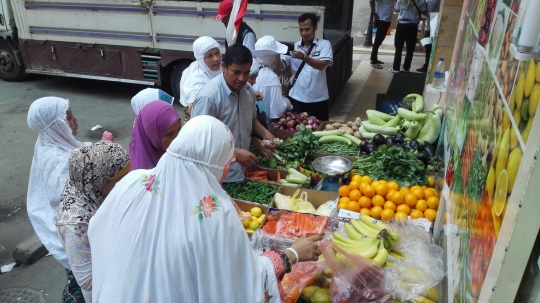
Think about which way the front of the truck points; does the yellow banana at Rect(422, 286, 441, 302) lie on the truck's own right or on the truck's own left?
on the truck's own left

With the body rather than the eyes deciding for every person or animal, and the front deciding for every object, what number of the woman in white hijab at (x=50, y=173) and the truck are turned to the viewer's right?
1

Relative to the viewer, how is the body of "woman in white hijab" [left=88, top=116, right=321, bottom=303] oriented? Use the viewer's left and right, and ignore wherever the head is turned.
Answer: facing away from the viewer and to the right of the viewer

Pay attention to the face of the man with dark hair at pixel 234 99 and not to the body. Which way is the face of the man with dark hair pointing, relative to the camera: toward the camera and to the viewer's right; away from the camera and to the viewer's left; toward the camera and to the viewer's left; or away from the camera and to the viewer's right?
toward the camera and to the viewer's right

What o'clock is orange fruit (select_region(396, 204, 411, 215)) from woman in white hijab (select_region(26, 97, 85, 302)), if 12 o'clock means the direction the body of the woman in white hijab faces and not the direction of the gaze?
The orange fruit is roughly at 1 o'clock from the woman in white hijab.

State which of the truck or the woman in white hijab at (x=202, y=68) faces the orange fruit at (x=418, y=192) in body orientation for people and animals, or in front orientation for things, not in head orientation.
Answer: the woman in white hijab

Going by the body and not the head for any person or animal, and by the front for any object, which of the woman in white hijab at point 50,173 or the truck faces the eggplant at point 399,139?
the woman in white hijab

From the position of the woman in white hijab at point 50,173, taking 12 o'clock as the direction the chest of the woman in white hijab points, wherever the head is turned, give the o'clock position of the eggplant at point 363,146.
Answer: The eggplant is roughly at 12 o'clock from the woman in white hijab.

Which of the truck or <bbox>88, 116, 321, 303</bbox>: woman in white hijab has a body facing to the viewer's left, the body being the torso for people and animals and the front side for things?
the truck

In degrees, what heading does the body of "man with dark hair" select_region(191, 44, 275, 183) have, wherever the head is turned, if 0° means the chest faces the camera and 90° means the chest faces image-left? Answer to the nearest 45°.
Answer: approximately 315°

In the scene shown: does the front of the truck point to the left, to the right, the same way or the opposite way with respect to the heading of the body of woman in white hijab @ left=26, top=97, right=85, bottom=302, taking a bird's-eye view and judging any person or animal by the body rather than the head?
the opposite way

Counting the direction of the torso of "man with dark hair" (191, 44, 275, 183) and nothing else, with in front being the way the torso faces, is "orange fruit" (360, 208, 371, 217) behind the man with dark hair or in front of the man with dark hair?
in front

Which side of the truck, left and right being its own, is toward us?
left

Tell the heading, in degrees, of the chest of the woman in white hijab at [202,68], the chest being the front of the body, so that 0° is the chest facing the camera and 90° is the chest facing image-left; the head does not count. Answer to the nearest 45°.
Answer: approximately 315°

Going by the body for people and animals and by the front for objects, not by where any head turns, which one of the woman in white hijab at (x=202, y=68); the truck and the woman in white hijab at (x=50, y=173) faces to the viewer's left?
the truck

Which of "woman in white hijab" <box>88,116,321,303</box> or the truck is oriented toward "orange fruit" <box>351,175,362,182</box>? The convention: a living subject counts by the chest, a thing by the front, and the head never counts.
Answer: the woman in white hijab

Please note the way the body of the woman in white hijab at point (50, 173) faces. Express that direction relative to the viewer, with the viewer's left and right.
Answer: facing to the right of the viewer

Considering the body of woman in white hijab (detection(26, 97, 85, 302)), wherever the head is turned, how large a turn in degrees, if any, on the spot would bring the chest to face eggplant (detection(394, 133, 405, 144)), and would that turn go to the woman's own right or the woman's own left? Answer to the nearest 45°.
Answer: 0° — they already face it

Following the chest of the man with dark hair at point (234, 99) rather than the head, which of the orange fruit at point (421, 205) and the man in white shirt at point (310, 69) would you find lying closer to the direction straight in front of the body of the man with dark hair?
the orange fruit
